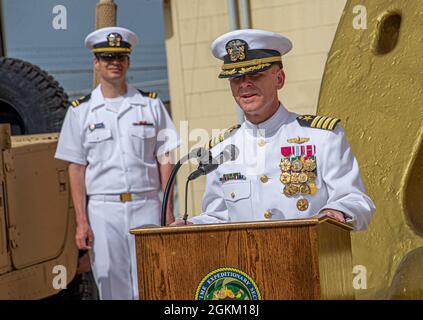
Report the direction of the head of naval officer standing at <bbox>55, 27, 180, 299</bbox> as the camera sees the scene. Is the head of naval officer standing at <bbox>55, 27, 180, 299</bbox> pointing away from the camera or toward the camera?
toward the camera

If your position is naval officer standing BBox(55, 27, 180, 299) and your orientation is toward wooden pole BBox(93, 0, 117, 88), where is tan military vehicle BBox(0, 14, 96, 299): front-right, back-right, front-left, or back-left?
front-left

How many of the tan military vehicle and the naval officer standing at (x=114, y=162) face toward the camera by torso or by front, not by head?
1

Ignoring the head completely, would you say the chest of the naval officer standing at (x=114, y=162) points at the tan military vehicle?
no

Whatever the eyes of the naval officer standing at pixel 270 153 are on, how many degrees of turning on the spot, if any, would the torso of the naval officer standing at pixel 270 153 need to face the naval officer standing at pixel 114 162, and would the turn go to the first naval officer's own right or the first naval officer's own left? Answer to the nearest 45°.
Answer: approximately 90° to the first naval officer's own right

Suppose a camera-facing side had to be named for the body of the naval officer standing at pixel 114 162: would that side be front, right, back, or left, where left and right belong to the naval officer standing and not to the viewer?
front

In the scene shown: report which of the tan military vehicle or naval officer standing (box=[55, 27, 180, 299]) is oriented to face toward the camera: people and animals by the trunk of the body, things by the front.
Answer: the naval officer standing

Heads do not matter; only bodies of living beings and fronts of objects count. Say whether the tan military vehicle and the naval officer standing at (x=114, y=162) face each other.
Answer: no

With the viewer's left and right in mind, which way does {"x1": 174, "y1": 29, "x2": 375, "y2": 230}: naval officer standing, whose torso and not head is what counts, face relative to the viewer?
facing the viewer and to the left of the viewer

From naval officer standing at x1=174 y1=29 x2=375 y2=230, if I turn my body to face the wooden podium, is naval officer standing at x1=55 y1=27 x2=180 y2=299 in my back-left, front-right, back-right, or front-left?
back-right

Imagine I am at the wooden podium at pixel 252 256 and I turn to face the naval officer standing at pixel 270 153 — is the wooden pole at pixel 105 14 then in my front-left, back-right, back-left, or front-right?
front-left

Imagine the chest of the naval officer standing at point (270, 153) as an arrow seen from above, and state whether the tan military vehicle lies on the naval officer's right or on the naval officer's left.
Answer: on the naval officer's right

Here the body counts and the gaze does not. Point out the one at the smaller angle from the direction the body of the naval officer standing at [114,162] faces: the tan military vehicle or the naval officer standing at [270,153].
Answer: the naval officer standing

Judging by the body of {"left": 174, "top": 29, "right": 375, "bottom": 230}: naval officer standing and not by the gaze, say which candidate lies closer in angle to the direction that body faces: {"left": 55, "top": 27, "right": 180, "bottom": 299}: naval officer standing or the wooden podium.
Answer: the wooden podium
